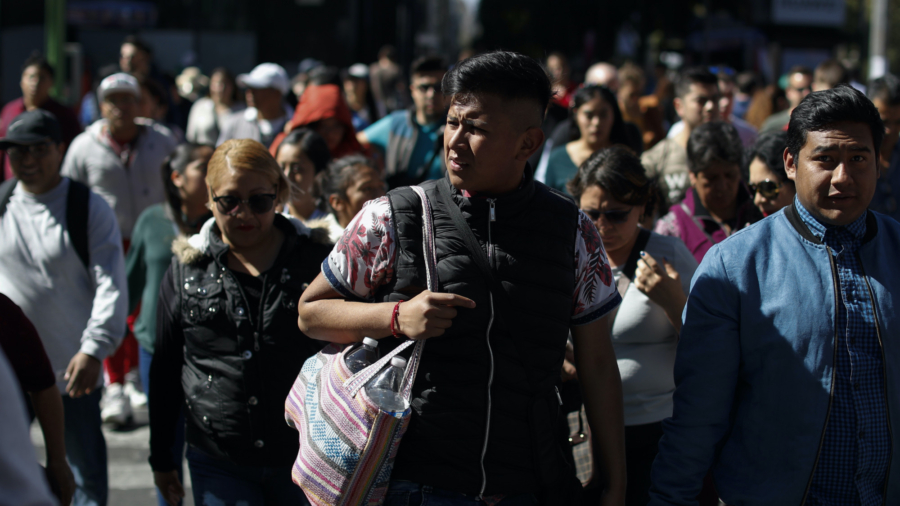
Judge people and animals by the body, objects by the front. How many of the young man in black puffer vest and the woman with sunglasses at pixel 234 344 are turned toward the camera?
2

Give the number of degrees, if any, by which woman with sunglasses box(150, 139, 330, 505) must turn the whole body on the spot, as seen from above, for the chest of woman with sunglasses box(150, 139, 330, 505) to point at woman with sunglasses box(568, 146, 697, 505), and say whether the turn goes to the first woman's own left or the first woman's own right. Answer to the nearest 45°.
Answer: approximately 90° to the first woman's own left

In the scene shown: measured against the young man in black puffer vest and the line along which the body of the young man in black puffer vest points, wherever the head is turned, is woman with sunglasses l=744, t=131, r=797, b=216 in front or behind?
behind

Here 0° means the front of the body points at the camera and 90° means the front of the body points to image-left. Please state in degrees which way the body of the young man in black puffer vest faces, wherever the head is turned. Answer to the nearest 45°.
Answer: approximately 0°

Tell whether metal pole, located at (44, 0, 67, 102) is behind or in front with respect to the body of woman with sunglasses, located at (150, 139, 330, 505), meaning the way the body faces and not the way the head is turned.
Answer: behind

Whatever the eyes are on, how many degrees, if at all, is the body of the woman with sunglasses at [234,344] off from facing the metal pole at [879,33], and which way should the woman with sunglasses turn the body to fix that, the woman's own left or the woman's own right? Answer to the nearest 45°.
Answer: approximately 135° to the woman's own left
